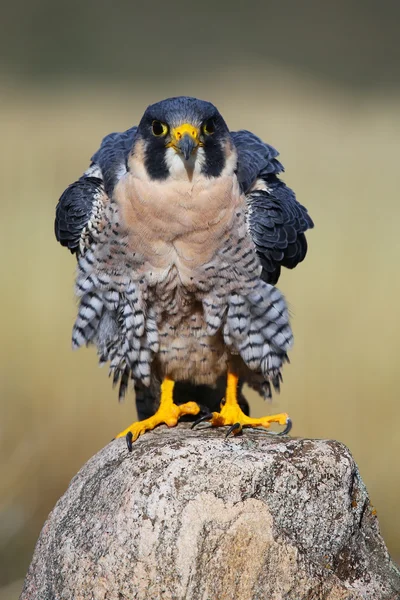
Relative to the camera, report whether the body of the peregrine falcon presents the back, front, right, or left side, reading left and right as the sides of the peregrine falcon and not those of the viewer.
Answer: front
